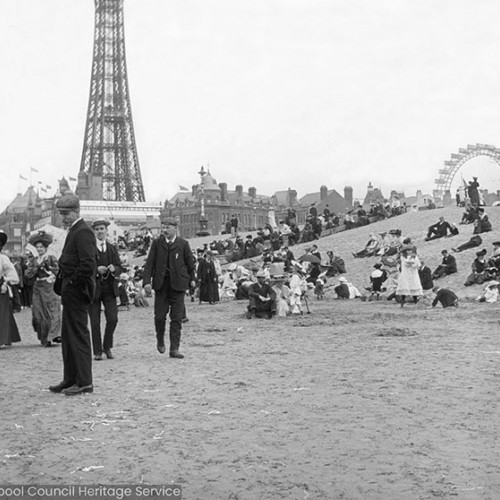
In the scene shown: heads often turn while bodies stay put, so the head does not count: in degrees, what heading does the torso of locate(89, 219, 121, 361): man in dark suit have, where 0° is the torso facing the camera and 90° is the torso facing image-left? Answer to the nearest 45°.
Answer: approximately 0°

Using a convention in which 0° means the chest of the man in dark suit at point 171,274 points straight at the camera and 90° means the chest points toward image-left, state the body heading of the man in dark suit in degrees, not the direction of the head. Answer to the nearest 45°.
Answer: approximately 0°

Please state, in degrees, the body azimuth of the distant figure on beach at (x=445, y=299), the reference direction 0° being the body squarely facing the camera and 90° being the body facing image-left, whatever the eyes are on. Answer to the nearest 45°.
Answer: approximately 90°

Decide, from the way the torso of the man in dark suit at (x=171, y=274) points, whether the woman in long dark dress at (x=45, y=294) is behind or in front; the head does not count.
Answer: behind
